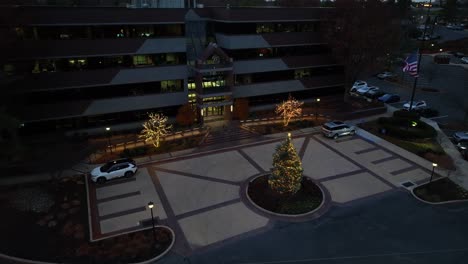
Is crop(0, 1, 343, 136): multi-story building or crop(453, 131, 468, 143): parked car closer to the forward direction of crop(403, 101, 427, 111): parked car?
the multi-story building

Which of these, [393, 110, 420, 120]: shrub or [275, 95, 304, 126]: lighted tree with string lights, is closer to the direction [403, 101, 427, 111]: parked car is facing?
the lighted tree with string lights

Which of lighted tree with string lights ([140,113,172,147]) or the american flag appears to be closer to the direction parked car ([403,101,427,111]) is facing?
the lighted tree with string lights

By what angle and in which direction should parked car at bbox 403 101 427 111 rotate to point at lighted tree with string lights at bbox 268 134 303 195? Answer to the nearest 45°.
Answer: approximately 90° to its left

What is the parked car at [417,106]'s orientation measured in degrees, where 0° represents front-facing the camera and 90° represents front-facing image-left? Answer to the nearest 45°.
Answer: approximately 90°

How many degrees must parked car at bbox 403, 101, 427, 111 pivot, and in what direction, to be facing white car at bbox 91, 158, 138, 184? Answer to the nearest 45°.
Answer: approximately 45° to its left
